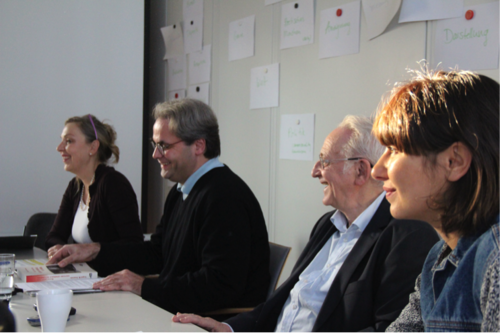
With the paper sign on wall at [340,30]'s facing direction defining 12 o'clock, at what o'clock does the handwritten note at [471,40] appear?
The handwritten note is roughly at 9 o'clock from the paper sign on wall.

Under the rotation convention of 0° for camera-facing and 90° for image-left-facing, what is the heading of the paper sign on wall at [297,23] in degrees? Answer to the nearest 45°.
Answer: approximately 45°

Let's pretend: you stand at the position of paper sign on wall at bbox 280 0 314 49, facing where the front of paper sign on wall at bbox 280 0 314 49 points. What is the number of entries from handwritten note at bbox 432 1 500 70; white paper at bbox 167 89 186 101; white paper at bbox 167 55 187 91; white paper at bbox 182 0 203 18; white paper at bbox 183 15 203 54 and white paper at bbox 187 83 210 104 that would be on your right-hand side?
5

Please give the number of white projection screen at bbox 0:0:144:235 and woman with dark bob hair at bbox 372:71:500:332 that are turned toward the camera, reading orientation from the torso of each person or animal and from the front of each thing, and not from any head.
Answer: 1

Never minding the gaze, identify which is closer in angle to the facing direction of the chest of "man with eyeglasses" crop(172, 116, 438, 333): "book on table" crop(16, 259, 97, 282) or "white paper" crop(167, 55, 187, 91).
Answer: the book on table

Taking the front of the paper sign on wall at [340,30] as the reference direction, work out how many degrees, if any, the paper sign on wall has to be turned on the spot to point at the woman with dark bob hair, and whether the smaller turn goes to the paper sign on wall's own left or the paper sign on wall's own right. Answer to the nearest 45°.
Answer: approximately 45° to the paper sign on wall's own left

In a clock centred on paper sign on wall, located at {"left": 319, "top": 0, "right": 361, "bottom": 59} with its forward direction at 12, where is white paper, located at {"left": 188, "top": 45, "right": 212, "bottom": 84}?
The white paper is roughly at 3 o'clock from the paper sign on wall.

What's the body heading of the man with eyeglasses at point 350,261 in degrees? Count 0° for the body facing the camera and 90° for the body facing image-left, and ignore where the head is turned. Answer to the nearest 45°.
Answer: approximately 45°

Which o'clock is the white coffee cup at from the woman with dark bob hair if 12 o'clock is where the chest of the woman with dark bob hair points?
The white coffee cup is roughly at 12 o'clock from the woman with dark bob hair.

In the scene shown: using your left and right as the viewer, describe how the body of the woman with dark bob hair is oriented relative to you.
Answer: facing to the left of the viewer

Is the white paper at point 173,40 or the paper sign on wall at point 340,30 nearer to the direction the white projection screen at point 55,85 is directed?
the paper sign on wall

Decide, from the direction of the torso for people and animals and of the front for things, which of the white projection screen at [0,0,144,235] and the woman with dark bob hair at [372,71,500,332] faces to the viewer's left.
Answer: the woman with dark bob hair

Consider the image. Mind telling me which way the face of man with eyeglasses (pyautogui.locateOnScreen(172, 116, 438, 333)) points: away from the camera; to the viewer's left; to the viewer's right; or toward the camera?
to the viewer's left
